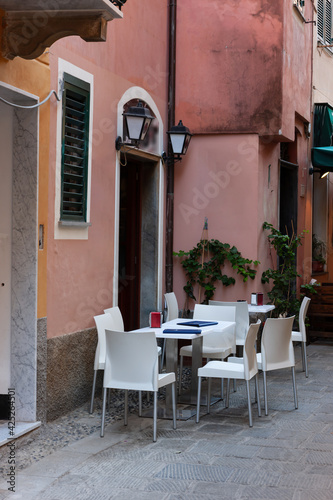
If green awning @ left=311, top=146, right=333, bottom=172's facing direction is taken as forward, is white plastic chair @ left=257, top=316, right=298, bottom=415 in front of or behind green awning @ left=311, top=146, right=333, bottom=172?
in front

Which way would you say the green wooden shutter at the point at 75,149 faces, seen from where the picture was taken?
facing the viewer and to the right of the viewer

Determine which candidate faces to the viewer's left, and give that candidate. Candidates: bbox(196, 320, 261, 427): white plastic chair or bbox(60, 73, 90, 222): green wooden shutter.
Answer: the white plastic chair

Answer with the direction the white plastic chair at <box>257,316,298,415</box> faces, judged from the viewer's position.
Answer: facing away from the viewer and to the left of the viewer

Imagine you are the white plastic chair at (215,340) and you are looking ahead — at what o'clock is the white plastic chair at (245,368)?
the white plastic chair at (245,368) is roughly at 10 o'clock from the white plastic chair at (215,340).

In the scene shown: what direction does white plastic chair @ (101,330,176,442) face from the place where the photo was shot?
facing away from the viewer and to the right of the viewer

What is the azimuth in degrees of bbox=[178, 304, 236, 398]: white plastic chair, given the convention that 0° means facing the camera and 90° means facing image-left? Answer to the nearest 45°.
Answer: approximately 45°

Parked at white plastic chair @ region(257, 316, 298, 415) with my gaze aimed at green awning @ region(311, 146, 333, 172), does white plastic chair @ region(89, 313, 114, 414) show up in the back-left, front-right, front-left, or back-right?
back-left

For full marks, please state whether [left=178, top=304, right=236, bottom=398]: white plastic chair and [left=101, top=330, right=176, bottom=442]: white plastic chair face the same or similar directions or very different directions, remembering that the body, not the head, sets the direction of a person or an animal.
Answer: very different directions

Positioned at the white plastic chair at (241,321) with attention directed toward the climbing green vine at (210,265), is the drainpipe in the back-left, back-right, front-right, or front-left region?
front-left

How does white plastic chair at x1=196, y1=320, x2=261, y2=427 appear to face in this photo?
to the viewer's left

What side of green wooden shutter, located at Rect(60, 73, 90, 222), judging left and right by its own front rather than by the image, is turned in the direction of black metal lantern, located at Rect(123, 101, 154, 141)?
left
